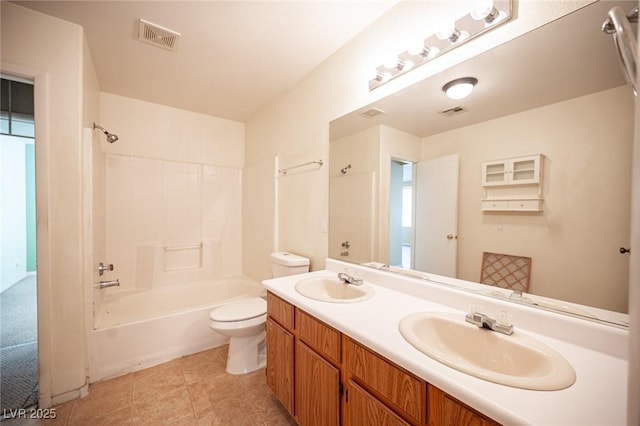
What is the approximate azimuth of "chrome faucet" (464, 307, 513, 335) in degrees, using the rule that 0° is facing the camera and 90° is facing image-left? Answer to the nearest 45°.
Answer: approximately 45°

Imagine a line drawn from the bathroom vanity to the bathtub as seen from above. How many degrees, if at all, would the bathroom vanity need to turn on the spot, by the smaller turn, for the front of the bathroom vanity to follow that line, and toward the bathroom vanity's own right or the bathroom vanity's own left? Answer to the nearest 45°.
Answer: approximately 45° to the bathroom vanity's own right

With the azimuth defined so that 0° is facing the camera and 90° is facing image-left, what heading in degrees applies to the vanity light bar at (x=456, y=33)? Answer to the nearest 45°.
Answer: approximately 45°

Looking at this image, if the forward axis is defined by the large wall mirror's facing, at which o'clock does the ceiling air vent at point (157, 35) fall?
The ceiling air vent is roughly at 1 o'clock from the large wall mirror.
